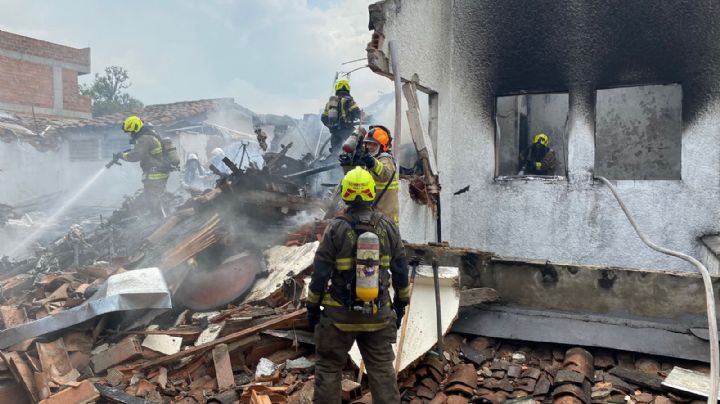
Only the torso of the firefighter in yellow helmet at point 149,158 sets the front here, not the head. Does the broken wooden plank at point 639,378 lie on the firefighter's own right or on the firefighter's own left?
on the firefighter's own left

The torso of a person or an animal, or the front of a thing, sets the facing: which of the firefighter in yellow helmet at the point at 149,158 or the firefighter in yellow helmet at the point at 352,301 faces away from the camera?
the firefighter in yellow helmet at the point at 352,301

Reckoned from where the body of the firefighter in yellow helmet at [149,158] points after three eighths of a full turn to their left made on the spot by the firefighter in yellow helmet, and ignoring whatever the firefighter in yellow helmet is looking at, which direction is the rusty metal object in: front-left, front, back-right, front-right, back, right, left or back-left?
front-right

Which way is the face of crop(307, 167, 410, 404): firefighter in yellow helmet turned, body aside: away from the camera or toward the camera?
away from the camera

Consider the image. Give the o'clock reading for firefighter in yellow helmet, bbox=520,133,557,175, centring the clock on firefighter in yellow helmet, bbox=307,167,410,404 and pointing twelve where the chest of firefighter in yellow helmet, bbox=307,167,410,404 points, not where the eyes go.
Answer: firefighter in yellow helmet, bbox=520,133,557,175 is roughly at 1 o'clock from firefighter in yellow helmet, bbox=307,167,410,404.

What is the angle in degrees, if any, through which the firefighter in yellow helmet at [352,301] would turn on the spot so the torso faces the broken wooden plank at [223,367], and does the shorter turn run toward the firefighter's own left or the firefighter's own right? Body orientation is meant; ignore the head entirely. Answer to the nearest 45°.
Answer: approximately 45° to the firefighter's own left

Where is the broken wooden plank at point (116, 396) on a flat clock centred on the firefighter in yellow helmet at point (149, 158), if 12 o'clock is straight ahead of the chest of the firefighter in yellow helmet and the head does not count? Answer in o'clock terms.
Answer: The broken wooden plank is roughly at 9 o'clock from the firefighter in yellow helmet.

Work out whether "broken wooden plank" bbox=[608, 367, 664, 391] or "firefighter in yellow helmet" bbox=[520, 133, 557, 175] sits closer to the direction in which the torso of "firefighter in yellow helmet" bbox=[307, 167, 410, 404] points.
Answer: the firefighter in yellow helmet

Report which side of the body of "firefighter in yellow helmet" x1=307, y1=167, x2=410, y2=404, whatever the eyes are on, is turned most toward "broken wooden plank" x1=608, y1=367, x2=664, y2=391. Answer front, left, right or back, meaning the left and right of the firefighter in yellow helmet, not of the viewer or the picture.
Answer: right

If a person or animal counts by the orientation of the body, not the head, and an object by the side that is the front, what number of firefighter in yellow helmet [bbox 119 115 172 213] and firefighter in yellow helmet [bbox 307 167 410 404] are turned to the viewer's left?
1

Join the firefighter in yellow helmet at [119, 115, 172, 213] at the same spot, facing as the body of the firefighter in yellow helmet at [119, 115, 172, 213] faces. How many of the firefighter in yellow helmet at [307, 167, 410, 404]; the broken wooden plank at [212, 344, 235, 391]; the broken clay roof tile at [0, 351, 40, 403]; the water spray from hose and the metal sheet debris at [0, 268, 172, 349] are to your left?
4

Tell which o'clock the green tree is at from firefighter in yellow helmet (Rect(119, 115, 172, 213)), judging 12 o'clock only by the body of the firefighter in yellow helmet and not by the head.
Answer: The green tree is roughly at 3 o'clock from the firefighter in yellow helmet.

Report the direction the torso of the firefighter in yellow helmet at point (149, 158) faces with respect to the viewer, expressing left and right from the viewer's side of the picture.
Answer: facing to the left of the viewer

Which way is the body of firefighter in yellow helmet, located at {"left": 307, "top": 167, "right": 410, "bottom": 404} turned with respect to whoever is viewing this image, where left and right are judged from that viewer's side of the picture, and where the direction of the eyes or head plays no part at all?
facing away from the viewer

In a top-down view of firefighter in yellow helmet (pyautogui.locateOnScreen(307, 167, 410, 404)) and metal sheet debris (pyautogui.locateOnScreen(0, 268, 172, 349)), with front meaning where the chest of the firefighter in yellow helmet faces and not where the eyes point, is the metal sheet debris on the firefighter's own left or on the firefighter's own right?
on the firefighter's own left

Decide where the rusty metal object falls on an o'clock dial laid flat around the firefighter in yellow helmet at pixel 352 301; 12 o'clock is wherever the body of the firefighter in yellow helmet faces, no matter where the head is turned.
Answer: The rusty metal object is roughly at 11 o'clock from the firefighter in yellow helmet.
